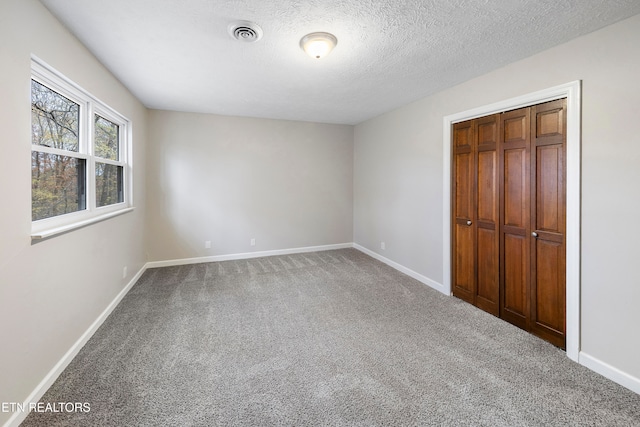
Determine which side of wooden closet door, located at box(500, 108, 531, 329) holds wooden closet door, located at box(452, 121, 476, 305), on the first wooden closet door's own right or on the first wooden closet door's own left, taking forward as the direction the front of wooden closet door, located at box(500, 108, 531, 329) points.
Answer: on the first wooden closet door's own right

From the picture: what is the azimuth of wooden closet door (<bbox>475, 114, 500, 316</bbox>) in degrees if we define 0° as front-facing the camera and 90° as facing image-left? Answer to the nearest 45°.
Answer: approximately 45°

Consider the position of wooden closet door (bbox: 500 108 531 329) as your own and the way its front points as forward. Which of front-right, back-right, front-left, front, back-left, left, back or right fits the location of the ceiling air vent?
front

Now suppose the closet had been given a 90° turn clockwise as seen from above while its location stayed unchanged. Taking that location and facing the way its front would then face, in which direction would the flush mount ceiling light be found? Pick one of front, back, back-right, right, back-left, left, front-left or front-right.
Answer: left

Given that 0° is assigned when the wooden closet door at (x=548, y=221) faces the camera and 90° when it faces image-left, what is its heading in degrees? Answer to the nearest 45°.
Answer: approximately 45°

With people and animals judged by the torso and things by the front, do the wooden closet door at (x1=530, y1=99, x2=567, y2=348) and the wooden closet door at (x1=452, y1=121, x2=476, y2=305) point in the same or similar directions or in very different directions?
same or similar directions

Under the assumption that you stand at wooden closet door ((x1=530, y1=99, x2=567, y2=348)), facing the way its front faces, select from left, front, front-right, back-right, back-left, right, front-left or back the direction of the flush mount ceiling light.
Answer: front

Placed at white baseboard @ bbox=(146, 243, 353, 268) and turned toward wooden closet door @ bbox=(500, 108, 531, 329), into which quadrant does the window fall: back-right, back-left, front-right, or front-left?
front-right

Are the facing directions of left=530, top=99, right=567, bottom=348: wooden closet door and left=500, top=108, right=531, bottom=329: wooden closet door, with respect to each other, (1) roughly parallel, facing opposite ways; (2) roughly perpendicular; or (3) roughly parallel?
roughly parallel

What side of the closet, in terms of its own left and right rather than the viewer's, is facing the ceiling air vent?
front

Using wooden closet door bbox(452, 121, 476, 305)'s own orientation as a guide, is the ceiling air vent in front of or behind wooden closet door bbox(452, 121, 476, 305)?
in front

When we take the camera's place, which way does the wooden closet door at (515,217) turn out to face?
facing the viewer and to the left of the viewer

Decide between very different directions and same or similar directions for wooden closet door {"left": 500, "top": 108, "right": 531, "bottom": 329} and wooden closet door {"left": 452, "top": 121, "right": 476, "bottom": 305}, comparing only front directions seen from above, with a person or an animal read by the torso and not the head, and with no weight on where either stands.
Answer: same or similar directions

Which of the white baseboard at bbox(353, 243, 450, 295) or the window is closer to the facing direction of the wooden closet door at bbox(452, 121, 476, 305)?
the window
